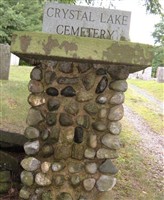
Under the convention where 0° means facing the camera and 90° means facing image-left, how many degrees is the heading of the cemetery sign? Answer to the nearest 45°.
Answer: approximately 0°
